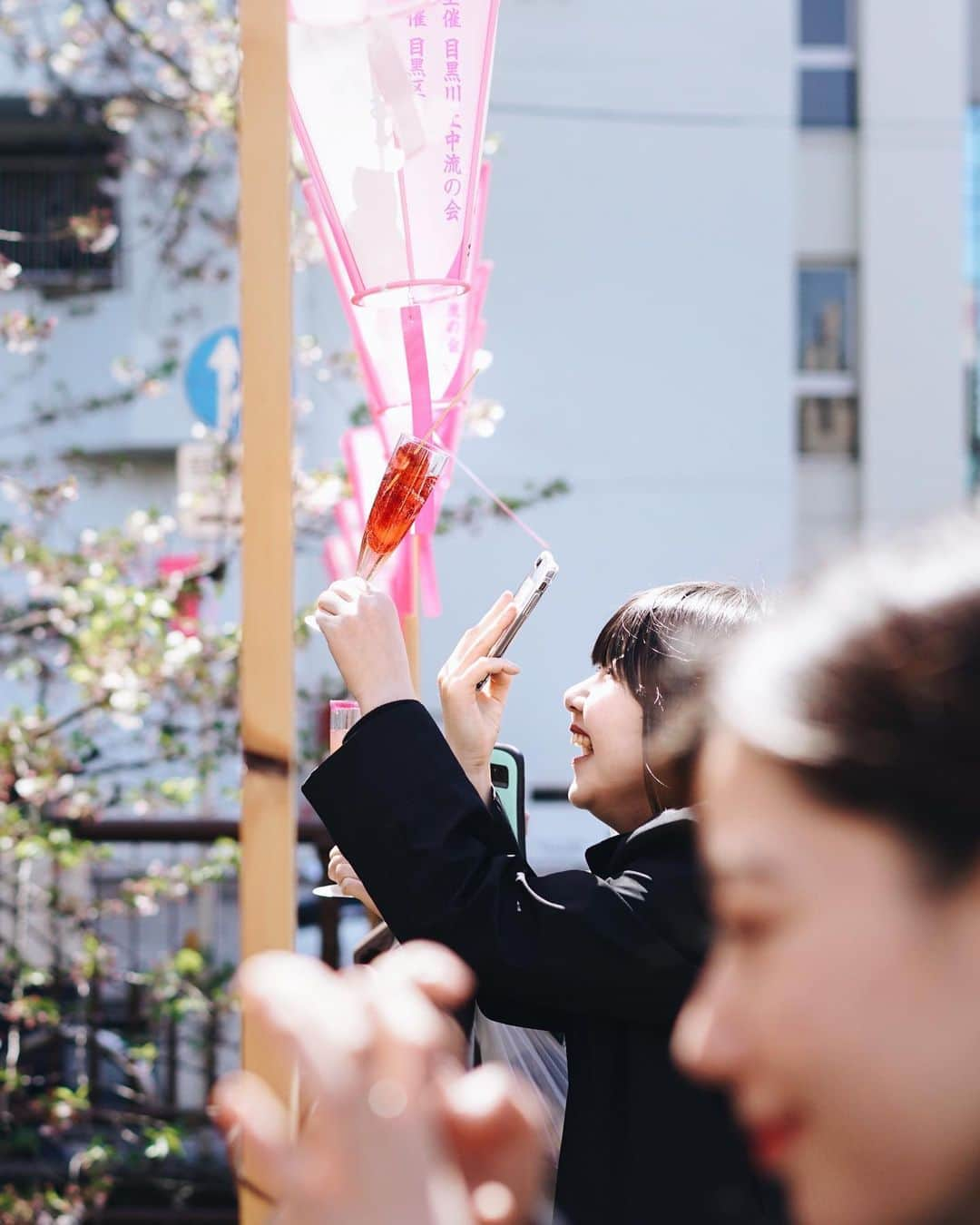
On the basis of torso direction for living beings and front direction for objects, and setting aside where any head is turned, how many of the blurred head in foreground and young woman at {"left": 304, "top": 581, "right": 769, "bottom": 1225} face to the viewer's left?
2

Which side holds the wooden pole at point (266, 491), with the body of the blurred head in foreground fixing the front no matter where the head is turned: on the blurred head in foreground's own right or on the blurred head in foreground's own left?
on the blurred head in foreground's own right

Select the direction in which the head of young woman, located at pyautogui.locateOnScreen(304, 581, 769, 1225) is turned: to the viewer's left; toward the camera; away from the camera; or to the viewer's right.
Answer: to the viewer's left

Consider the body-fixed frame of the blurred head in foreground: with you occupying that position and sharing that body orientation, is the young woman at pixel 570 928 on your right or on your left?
on your right

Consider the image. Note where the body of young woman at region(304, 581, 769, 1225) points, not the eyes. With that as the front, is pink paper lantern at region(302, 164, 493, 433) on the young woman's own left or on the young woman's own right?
on the young woman's own right

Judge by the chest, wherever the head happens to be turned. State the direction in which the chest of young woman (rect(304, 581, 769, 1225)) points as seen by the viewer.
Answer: to the viewer's left

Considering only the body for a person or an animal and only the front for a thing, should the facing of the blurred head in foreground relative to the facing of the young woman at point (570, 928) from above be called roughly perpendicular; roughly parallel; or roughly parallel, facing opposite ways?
roughly parallel

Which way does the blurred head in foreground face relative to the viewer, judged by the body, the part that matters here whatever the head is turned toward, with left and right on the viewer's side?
facing to the left of the viewer

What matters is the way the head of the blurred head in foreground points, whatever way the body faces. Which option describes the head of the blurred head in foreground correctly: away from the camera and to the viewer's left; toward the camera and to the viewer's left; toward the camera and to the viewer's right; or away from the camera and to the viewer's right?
toward the camera and to the viewer's left

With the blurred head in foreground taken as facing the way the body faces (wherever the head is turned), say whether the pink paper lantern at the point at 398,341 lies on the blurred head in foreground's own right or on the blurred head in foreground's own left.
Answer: on the blurred head in foreground's own right
